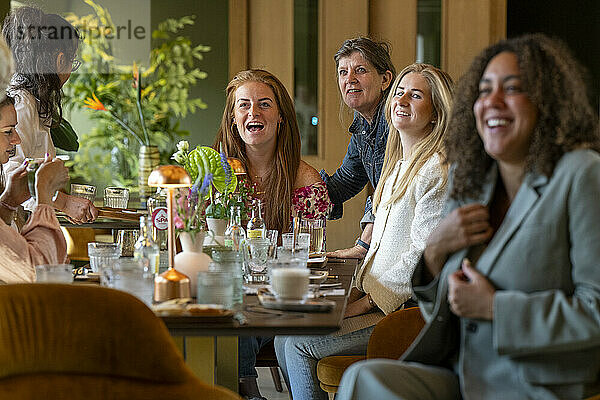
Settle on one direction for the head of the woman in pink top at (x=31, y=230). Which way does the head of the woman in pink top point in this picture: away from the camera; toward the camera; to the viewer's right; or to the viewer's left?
to the viewer's right

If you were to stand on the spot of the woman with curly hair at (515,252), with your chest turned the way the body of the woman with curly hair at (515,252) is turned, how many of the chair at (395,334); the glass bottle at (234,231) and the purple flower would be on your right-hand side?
3

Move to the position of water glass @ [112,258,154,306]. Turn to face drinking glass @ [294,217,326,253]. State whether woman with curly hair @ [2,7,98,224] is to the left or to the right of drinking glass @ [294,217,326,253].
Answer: left

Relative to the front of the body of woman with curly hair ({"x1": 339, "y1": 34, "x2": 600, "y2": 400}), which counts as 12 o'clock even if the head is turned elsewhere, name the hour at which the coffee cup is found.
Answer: The coffee cup is roughly at 2 o'clock from the woman with curly hair.

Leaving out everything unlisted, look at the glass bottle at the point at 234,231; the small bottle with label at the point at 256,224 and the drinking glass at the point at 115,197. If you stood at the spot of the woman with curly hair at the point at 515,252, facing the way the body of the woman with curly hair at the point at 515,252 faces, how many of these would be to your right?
3

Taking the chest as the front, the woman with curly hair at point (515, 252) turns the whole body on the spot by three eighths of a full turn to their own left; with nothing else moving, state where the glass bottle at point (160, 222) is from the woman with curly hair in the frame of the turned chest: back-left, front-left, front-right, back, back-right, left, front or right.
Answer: back-left

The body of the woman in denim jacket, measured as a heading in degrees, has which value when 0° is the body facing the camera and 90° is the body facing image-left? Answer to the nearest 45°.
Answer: approximately 45°

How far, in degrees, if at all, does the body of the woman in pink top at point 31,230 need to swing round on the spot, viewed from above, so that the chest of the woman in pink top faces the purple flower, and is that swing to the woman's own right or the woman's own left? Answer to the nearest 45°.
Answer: approximately 45° to the woman's own left

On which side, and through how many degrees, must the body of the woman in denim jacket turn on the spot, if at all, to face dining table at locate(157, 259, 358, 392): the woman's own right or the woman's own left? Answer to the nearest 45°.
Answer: approximately 45° to the woman's own left

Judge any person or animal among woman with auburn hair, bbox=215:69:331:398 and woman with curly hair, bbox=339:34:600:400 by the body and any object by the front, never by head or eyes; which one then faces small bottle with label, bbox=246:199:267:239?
the woman with auburn hair

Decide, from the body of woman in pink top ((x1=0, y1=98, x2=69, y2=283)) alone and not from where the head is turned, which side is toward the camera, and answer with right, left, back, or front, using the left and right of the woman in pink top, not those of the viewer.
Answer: right
